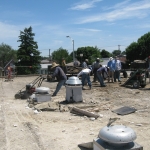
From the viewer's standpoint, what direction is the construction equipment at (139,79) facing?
to the viewer's left

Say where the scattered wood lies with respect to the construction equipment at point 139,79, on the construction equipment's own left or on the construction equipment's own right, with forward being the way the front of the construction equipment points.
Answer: on the construction equipment's own left

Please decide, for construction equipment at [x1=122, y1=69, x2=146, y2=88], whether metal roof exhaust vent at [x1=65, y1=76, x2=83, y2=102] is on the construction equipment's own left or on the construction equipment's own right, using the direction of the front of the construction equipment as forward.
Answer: on the construction equipment's own left
